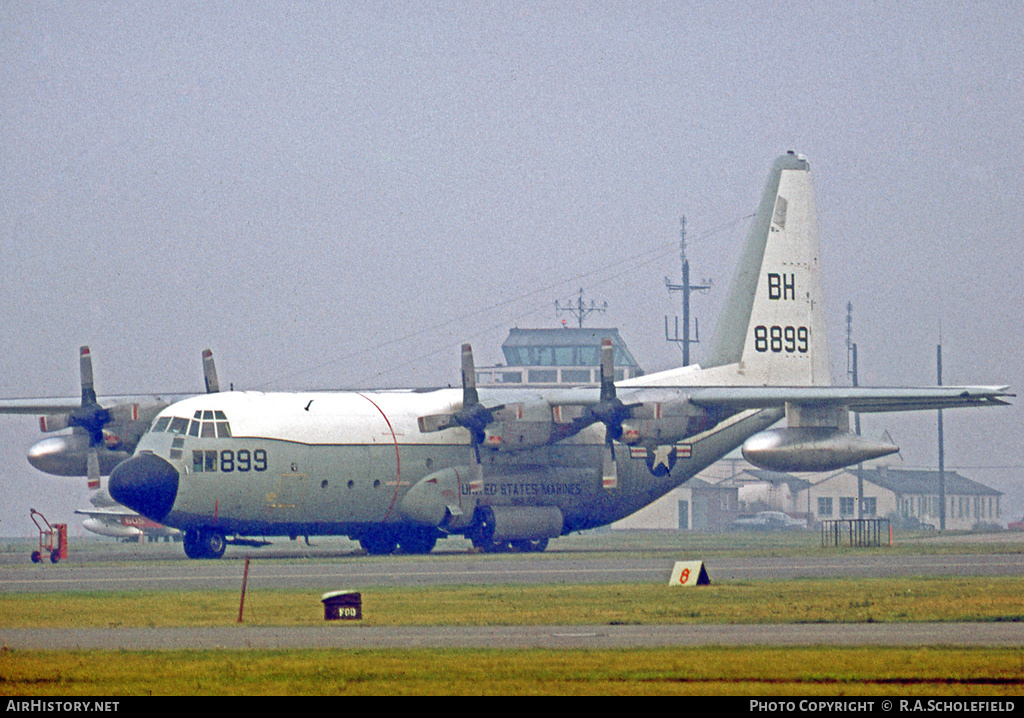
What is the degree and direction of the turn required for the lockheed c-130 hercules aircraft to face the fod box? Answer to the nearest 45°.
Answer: approximately 45° to its left

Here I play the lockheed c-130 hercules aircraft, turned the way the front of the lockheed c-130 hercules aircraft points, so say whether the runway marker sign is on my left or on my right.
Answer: on my left

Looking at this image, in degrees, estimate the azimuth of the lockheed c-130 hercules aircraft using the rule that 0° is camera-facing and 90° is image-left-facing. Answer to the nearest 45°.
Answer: approximately 45°
